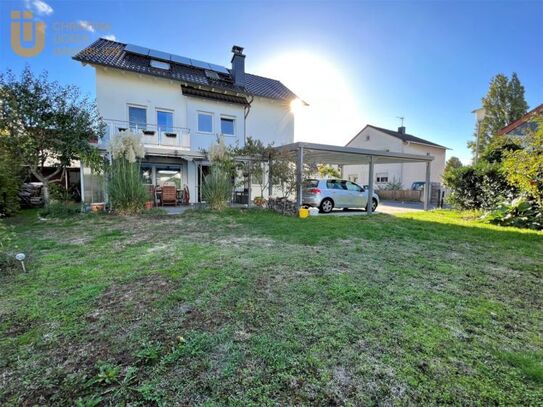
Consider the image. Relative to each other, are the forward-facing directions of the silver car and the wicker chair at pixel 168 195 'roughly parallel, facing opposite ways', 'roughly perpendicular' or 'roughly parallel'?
roughly perpendicular

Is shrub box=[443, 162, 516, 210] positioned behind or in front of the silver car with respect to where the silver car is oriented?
in front

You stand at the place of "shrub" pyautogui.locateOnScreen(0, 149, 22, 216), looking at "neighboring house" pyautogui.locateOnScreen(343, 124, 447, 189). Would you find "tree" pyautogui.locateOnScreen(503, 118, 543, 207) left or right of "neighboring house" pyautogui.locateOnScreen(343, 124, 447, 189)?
right

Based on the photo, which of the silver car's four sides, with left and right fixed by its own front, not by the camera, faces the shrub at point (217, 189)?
back

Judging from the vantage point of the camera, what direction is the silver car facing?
facing away from the viewer and to the right of the viewer

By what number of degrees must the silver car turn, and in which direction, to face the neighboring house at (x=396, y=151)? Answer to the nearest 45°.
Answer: approximately 45° to its left
